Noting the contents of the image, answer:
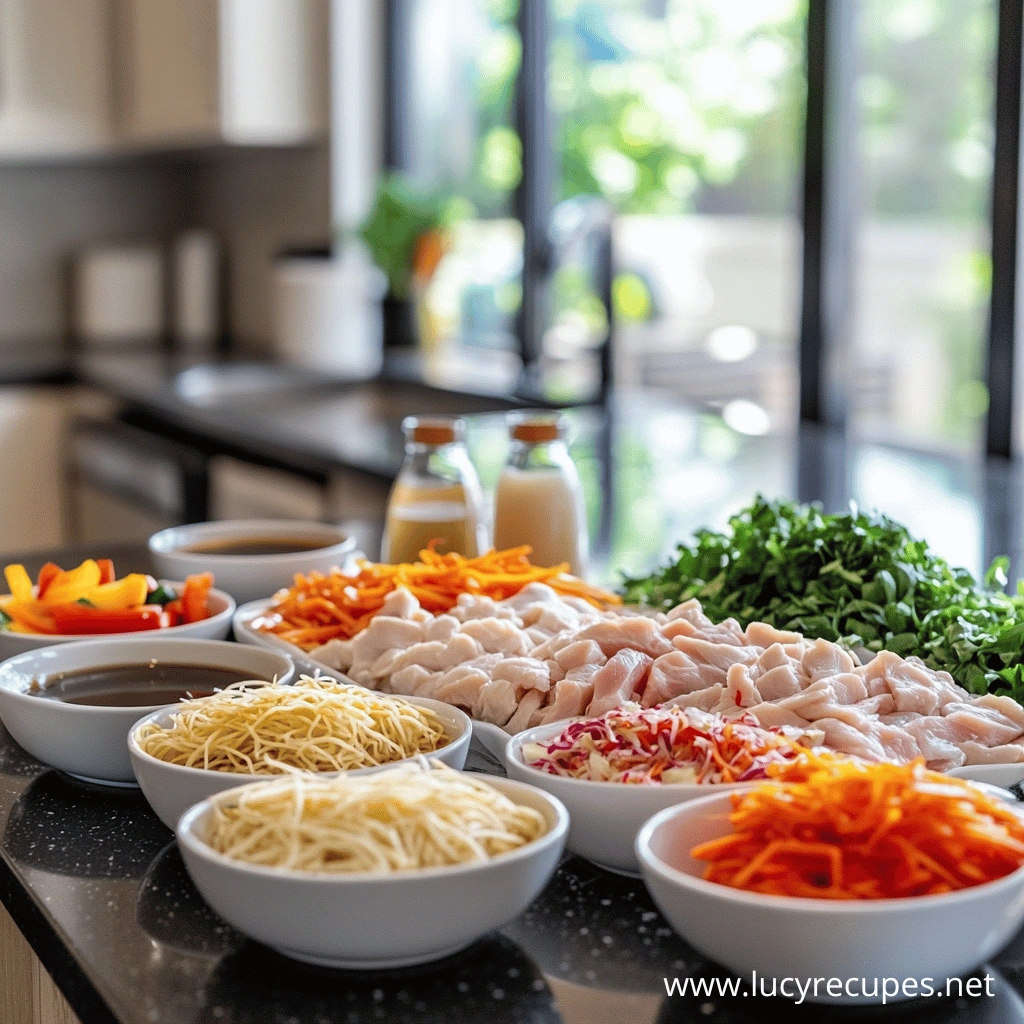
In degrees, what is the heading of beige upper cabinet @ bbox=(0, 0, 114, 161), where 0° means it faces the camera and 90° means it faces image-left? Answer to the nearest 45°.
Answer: approximately 0°

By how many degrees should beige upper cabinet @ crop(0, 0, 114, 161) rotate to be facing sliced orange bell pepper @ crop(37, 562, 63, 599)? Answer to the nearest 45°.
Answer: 0° — it already faces it

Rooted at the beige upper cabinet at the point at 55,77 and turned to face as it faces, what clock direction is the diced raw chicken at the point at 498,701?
The diced raw chicken is roughly at 12 o'clock from the beige upper cabinet.

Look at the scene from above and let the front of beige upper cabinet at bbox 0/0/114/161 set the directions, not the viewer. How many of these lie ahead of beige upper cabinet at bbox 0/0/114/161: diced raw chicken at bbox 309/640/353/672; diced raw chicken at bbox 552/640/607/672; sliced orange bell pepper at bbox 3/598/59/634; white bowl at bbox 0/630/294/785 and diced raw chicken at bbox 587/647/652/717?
5

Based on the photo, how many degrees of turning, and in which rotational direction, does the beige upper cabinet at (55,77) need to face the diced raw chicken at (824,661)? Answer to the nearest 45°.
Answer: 0° — it already faces it

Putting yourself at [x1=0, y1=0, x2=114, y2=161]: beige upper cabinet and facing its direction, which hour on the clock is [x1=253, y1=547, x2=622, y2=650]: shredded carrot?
The shredded carrot is roughly at 12 o'clock from the beige upper cabinet.
